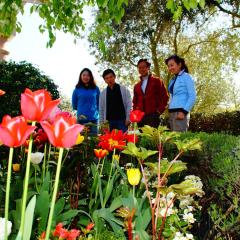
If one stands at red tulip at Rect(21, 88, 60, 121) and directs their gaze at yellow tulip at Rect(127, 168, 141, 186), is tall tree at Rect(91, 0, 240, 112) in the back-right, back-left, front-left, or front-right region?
front-left

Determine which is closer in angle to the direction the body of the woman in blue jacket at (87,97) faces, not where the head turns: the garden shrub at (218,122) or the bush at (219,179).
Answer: the bush

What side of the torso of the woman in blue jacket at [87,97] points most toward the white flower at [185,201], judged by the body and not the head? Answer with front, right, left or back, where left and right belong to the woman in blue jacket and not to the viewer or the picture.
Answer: front

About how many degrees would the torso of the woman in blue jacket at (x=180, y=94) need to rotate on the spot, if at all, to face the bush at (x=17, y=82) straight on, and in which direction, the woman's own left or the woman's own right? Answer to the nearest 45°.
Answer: approximately 90° to the woman's own right

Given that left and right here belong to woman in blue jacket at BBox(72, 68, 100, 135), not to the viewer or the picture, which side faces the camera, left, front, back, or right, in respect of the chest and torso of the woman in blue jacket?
front

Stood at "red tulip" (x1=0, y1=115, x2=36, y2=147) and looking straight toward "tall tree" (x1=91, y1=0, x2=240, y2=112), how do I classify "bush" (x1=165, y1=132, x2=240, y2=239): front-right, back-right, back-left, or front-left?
front-right

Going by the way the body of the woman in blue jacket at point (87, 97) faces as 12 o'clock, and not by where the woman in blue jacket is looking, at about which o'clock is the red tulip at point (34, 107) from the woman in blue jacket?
The red tulip is roughly at 12 o'clock from the woman in blue jacket.

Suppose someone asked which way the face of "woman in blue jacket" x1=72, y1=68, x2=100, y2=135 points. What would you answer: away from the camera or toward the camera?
toward the camera

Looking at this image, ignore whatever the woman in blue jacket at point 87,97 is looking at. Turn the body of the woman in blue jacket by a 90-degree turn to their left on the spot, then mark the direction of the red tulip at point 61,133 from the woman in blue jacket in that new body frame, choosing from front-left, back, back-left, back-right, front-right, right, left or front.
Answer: right

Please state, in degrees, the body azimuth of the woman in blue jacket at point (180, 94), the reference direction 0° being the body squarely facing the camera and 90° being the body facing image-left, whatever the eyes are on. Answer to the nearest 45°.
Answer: approximately 45°

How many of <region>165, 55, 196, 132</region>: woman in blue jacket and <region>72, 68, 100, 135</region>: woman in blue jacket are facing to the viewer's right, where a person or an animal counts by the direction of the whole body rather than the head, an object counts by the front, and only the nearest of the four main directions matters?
0

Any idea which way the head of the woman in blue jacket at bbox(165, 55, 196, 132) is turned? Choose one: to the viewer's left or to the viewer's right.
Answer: to the viewer's left

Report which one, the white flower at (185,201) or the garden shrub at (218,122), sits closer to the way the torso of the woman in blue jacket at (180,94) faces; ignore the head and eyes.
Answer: the white flower

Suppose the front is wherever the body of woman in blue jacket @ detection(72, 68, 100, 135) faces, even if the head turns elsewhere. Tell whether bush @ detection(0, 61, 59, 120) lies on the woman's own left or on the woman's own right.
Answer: on the woman's own right
